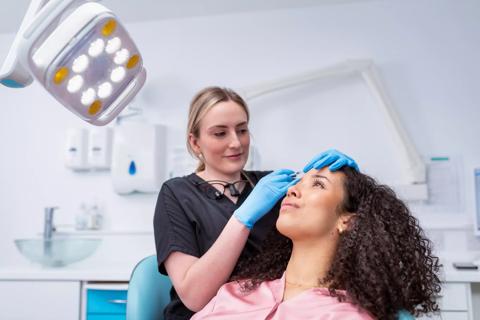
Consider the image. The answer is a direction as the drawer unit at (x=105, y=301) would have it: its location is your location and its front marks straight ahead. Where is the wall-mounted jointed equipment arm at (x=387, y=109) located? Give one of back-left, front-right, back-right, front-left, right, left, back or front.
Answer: left

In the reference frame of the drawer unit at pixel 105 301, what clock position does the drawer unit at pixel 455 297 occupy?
the drawer unit at pixel 455 297 is roughly at 10 o'clock from the drawer unit at pixel 105 301.

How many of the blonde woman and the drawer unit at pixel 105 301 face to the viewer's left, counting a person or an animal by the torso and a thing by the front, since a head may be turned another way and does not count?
0

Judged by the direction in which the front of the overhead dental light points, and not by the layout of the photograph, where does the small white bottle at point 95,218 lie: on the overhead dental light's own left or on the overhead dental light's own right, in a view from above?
on the overhead dental light's own left

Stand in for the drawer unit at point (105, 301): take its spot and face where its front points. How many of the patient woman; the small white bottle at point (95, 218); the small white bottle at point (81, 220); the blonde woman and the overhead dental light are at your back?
2

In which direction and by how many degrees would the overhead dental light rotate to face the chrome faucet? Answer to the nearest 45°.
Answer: approximately 135° to its left

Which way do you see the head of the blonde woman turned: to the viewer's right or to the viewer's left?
to the viewer's right

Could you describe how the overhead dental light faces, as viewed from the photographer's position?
facing the viewer and to the right of the viewer

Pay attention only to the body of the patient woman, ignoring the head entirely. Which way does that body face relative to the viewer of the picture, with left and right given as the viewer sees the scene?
facing the viewer and to the left of the viewer

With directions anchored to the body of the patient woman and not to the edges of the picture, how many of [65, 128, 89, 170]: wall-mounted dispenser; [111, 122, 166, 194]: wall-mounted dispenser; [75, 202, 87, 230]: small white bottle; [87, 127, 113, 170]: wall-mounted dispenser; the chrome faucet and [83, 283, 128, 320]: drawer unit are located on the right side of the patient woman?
6

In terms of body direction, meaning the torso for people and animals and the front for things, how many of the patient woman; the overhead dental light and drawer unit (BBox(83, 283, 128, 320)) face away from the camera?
0

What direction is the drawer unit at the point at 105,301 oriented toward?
toward the camera

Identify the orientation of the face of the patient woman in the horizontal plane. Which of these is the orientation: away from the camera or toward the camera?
toward the camera

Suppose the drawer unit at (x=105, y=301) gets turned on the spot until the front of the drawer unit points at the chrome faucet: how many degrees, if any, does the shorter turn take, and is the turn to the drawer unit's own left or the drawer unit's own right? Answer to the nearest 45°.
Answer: approximately 135° to the drawer unit's own right
